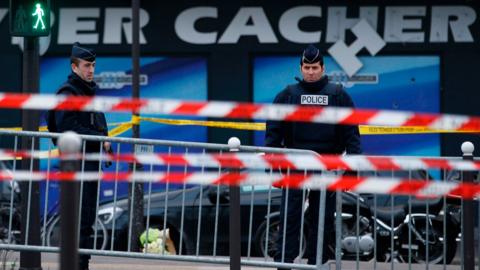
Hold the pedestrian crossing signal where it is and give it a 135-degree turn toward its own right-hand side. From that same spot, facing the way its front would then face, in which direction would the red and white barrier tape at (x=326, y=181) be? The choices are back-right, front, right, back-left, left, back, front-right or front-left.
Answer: back

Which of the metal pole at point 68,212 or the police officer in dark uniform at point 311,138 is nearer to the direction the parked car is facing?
the metal pole

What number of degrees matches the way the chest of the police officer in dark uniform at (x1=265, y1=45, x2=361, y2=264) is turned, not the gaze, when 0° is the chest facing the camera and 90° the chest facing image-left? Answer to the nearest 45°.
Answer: approximately 0°

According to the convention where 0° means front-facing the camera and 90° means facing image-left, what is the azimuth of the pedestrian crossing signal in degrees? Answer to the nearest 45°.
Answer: approximately 0°

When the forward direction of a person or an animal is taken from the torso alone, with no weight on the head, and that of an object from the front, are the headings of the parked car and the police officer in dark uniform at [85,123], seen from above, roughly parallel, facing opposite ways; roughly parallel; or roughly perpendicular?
roughly perpendicular

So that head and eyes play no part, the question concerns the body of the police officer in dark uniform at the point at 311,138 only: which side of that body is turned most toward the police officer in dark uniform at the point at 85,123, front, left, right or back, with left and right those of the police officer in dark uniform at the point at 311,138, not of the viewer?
right

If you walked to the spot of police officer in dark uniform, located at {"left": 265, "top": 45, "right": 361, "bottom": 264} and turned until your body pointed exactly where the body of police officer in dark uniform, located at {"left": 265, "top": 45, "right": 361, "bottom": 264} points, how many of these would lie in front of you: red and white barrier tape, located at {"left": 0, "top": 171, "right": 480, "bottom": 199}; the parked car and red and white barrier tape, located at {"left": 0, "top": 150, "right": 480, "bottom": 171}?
2

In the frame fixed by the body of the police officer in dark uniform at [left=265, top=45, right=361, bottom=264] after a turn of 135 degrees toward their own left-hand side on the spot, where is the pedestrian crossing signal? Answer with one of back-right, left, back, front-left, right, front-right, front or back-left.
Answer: back-left

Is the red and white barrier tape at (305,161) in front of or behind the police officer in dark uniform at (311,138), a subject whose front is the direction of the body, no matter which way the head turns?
in front

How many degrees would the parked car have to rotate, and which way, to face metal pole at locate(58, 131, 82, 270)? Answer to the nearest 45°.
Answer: approximately 45° to its left

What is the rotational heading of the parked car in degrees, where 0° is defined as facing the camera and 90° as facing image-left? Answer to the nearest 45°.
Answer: approximately 45°
